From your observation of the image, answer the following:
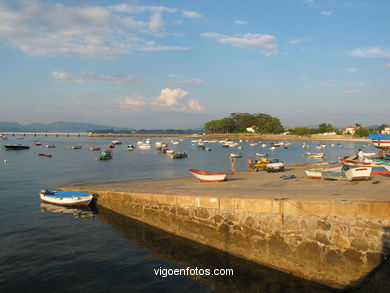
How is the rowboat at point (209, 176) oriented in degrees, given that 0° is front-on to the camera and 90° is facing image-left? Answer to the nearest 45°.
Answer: approximately 90°

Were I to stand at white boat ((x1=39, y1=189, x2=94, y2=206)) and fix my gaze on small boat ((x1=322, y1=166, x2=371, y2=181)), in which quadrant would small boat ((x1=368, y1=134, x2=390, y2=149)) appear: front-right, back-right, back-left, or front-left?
front-left

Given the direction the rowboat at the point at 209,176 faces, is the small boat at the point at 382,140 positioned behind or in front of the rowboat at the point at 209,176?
behind

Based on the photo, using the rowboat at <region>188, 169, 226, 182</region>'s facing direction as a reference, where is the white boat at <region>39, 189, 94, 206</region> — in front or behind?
in front

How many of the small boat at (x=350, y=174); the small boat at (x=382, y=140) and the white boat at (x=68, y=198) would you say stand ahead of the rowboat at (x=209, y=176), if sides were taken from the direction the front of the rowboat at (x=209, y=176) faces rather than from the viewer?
1

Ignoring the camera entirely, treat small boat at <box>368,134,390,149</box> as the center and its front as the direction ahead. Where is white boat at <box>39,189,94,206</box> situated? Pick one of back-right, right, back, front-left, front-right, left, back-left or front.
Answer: front-left

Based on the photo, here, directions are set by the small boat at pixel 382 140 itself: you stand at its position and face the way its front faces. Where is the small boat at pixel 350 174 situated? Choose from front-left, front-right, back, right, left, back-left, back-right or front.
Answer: left

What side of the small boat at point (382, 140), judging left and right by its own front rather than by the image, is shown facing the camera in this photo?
left
